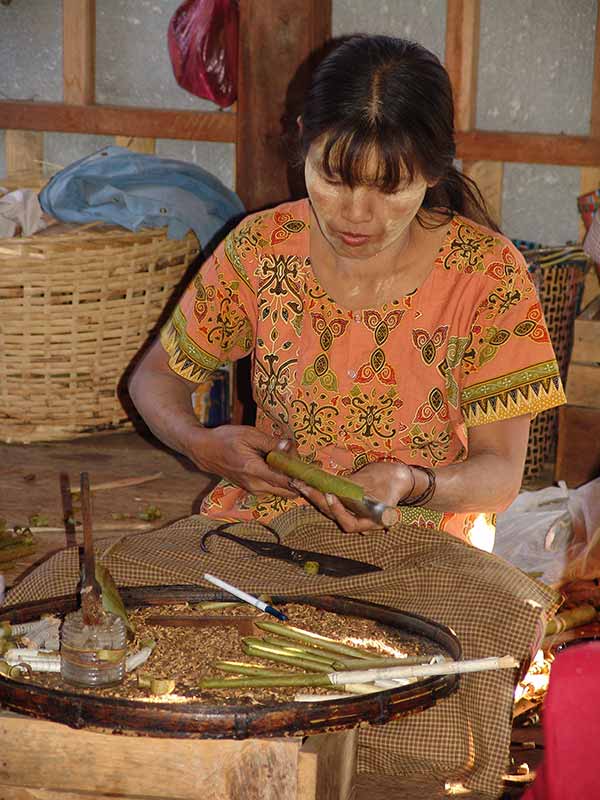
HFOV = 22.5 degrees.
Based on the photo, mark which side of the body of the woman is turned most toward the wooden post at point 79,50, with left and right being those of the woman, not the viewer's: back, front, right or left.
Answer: back

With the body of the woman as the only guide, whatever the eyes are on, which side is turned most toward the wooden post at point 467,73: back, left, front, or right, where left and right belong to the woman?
back

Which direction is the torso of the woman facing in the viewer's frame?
toward the camera

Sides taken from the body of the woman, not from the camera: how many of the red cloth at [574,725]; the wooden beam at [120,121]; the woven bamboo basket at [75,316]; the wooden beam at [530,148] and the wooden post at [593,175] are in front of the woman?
1

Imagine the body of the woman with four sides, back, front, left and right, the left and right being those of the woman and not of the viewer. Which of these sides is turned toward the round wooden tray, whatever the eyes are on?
front

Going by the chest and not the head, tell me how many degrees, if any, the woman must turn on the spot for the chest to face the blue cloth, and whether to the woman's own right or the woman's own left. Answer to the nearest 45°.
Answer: approximately 180°

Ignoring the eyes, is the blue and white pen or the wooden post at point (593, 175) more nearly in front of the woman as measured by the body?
the blue and white pen

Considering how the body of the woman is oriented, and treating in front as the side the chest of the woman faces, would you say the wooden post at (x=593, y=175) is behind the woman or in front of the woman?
behind

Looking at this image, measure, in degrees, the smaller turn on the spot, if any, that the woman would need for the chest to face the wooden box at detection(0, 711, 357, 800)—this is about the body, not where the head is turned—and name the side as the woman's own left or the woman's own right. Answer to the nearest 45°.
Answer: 0° — they already face it

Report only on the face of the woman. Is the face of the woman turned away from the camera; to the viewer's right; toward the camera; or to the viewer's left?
toward the camera

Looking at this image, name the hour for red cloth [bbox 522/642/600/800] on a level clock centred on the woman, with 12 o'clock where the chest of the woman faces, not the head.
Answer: The red cloth is roughly at 12 o'clock from the woman.

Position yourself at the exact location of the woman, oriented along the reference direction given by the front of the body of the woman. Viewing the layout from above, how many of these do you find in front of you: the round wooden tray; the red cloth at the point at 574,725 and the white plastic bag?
2

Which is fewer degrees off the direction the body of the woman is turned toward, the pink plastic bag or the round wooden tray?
the round wooden tray

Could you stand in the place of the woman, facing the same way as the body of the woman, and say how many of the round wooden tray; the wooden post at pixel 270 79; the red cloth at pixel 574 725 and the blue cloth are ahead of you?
2

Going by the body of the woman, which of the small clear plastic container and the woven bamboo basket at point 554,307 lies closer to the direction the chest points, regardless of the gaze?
the small clear plastic container

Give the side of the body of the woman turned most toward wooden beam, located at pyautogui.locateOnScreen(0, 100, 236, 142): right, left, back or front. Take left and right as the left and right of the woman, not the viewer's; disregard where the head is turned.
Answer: back

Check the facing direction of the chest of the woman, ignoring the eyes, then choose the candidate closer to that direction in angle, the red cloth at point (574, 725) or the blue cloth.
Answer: the red cloth

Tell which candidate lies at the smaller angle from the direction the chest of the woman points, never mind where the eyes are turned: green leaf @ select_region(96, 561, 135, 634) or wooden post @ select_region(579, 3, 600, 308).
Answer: the green leaf

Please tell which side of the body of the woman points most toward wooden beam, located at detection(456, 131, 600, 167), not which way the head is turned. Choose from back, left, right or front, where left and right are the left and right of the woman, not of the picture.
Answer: back
